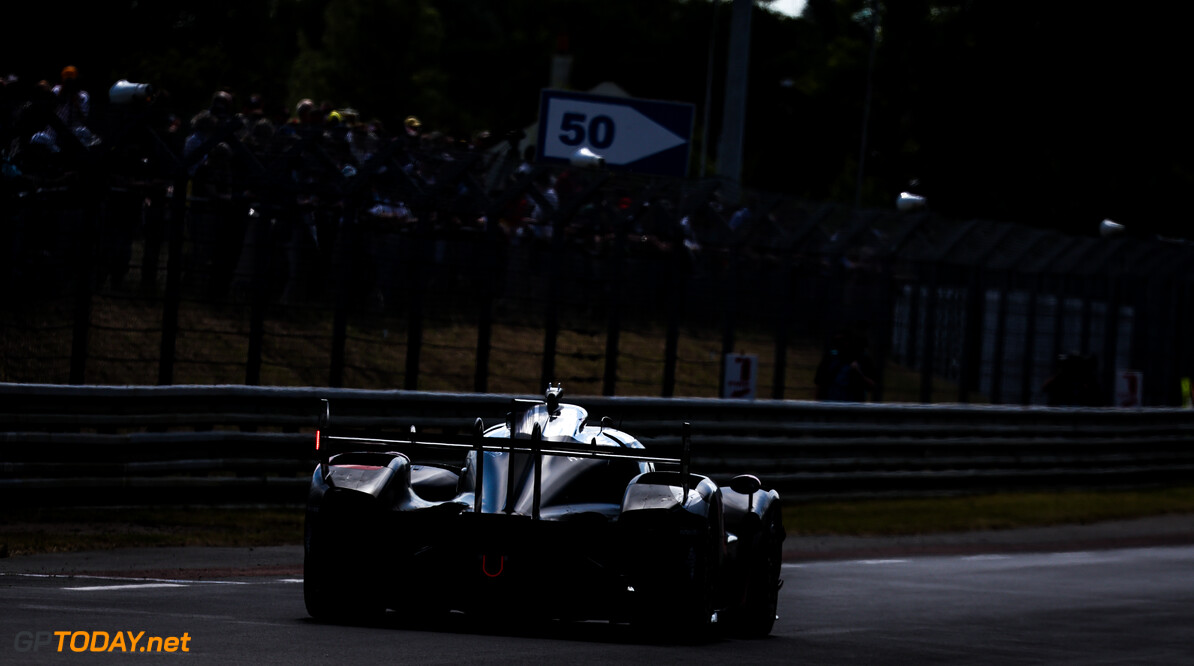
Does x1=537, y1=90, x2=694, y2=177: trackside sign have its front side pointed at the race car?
yes

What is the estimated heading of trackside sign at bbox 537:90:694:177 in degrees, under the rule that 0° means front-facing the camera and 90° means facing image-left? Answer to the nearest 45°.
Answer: approximately 0°

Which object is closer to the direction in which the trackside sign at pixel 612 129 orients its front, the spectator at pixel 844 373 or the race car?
the race car

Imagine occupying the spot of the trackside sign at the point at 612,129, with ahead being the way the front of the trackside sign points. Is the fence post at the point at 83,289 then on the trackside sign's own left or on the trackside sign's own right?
on the trackside sign's own right

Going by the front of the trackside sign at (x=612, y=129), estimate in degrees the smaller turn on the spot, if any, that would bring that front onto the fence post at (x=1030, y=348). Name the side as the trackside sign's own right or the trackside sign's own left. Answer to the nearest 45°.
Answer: approximately 135° to the trackside sign's own left

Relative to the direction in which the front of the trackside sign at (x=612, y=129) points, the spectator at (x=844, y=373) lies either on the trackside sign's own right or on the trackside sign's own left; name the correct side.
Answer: on the trackside sign's own left
